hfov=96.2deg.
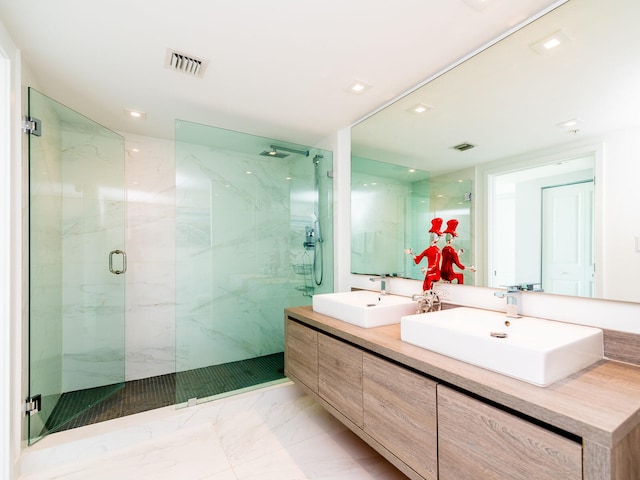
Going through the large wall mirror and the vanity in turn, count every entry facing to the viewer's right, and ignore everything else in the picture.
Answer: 0

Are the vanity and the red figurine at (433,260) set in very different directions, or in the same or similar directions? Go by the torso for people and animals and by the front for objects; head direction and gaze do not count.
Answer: same or similar directions

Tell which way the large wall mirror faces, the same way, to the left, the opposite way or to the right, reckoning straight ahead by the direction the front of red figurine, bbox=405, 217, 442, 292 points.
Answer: the same way

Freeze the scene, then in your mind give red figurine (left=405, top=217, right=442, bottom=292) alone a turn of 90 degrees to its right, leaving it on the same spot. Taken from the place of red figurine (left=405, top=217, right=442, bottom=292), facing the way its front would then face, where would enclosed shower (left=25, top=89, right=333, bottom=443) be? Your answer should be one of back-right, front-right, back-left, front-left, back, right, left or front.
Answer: front-left

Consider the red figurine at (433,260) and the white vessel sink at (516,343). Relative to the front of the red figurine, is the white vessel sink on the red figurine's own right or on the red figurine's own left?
on the red figurine's own left

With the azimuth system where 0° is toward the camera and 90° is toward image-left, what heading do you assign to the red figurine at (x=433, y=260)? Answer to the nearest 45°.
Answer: approximately 45°

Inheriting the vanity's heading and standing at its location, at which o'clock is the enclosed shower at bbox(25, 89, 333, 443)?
The enclosed shower is roughly at 2 o'clock from the vanity.

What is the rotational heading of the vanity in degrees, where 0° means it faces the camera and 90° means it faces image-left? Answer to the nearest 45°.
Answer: approximately 45°

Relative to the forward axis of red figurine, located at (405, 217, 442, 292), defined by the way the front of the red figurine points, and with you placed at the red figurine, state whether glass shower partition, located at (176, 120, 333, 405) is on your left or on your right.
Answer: on your right

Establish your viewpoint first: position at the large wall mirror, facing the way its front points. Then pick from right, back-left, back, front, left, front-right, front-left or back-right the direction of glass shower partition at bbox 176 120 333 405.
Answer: front-right

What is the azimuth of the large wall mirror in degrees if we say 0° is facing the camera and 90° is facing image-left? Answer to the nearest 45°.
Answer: approximately 45°

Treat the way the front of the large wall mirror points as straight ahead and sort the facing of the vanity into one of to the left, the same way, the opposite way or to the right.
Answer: the same way
